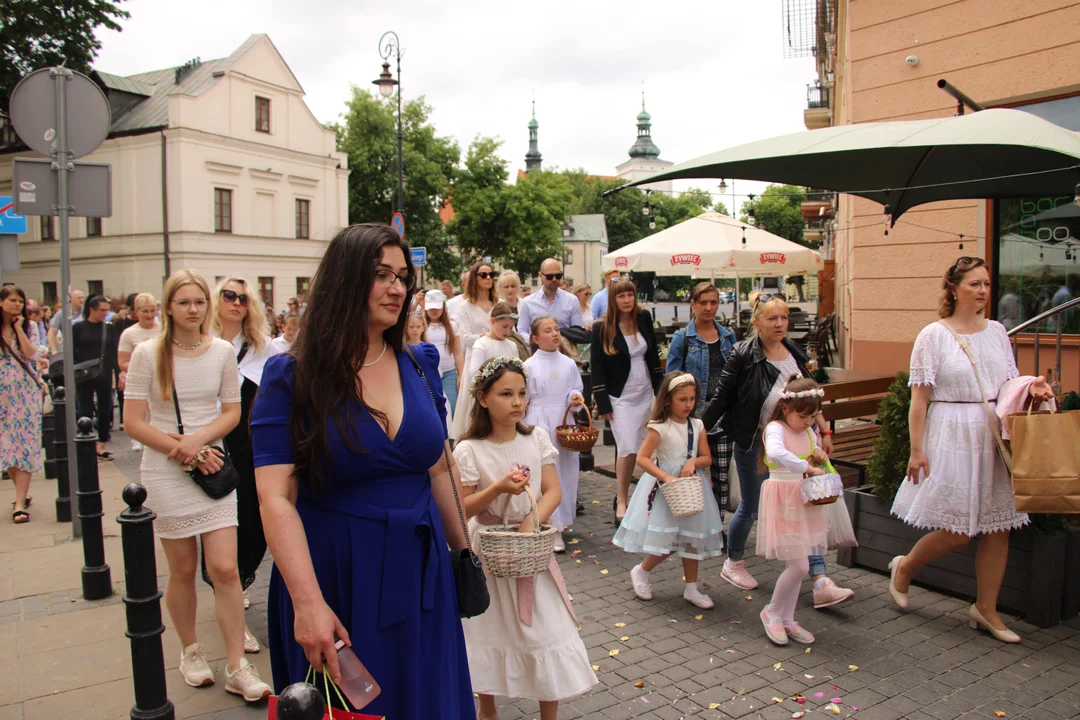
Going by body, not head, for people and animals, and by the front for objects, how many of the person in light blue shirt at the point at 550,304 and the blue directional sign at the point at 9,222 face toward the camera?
2

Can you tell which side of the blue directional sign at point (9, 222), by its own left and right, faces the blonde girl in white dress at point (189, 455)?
front

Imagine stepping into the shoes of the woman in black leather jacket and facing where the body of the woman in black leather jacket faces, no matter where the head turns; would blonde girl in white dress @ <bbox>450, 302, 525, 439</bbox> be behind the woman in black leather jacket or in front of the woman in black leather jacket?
behind

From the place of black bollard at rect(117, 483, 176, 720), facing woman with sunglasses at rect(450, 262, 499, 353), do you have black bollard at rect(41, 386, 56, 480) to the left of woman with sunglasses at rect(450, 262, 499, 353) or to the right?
left

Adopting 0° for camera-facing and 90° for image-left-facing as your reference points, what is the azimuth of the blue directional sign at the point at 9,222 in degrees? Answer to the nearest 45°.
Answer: approximately 0°

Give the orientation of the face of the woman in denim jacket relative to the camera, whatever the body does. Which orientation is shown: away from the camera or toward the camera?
toward the camera

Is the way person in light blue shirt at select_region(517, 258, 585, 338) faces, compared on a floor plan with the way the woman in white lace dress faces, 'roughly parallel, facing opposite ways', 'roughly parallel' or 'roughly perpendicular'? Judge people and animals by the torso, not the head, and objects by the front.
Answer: roughly parallel

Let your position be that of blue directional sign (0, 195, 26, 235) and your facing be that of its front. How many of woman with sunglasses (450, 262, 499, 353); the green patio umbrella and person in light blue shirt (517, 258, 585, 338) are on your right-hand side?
0

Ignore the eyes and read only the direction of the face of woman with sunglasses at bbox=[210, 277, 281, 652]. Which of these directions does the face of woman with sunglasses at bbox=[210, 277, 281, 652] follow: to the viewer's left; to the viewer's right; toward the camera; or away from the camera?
toward the camera

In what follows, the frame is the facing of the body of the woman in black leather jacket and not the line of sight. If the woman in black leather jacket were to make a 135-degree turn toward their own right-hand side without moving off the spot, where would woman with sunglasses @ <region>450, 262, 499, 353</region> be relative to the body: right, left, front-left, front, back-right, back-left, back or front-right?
front-right

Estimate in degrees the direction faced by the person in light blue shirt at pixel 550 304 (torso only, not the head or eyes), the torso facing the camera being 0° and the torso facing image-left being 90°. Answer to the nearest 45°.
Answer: approximately 0°

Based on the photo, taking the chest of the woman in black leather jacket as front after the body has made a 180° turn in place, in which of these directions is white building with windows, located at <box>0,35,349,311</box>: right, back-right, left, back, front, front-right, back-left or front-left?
front
